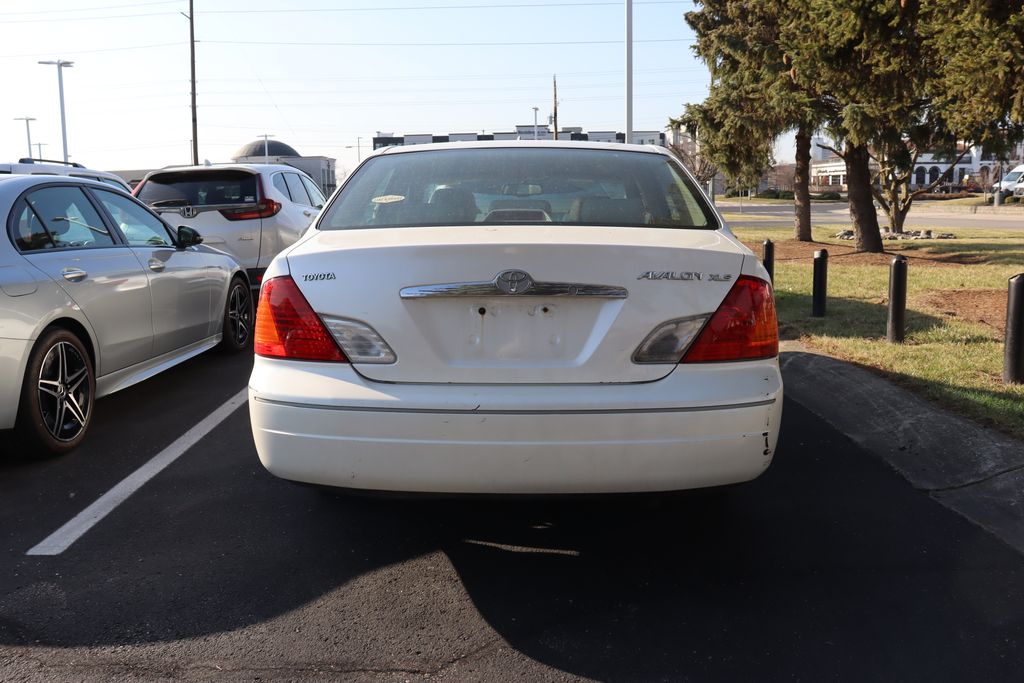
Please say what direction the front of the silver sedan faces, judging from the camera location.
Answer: facing away from the viewer and to the right of the viewer

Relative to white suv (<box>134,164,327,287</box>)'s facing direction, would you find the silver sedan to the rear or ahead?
to the rear

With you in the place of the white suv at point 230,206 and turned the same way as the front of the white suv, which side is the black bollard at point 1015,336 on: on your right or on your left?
on your right

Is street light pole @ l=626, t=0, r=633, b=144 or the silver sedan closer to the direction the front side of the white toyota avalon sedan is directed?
the street light pole

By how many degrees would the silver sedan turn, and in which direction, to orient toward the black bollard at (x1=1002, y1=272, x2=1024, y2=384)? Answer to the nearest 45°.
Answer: approximately 45° to its right

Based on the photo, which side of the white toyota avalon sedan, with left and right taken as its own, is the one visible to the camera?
back

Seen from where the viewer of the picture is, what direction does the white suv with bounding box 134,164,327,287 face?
facing away from the viewer and to the right of the viewer

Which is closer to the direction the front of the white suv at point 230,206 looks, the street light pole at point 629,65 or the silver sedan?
the street light pole

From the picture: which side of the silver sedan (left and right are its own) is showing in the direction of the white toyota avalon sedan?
right
